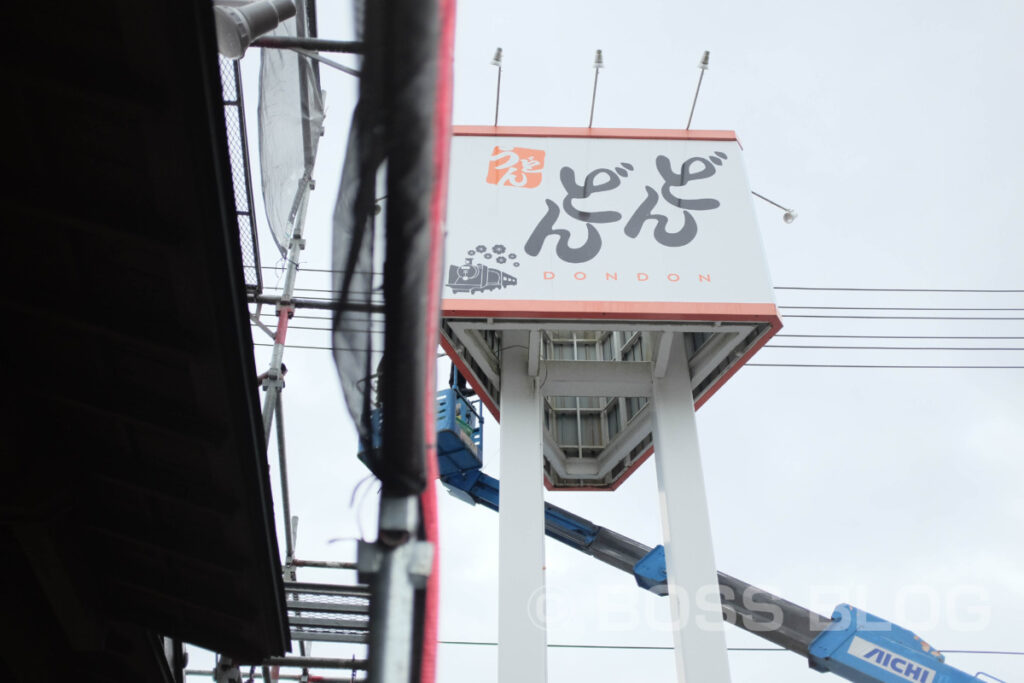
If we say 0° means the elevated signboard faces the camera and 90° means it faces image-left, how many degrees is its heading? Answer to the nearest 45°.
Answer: approximately 0°

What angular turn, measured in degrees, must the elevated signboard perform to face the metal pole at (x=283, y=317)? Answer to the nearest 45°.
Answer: approximately 45° to its right

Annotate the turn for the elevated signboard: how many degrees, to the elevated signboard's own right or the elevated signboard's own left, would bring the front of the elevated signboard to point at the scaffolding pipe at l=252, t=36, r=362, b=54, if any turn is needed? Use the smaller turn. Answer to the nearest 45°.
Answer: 0° — it already faces it

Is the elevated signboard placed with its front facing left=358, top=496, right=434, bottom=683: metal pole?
yes

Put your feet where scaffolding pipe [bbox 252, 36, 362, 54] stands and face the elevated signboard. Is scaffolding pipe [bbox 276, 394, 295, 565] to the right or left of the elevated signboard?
left
